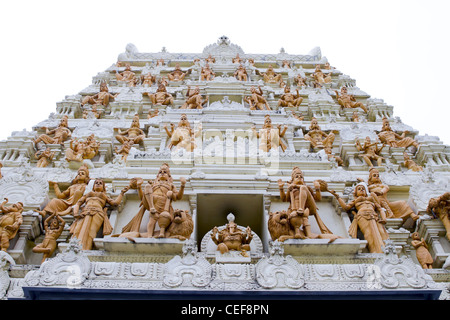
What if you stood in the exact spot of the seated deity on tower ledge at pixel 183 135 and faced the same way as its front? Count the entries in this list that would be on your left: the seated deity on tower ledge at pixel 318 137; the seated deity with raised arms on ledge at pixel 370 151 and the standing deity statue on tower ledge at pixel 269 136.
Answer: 3

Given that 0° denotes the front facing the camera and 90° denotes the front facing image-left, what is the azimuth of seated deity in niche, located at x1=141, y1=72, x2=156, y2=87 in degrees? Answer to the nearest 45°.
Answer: approximately 0°

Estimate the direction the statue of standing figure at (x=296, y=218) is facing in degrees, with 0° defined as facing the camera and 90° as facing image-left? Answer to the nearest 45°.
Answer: approximately 0°

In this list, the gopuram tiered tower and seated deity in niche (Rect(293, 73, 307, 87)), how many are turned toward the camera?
2
